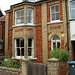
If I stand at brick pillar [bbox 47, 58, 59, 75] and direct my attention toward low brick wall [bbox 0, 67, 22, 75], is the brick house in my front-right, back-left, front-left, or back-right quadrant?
front-right

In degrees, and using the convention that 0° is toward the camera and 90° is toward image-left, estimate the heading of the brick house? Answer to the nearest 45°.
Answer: approximately 45°

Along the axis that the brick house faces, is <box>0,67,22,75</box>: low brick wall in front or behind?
in front

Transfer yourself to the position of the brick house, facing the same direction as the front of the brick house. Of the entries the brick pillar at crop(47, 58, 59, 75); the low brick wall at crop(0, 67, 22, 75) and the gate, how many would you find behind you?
0

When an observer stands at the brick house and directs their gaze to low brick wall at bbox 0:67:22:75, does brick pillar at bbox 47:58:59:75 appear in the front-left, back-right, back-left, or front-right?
front-left

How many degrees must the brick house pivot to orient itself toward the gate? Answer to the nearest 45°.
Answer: approximately 45° to its left

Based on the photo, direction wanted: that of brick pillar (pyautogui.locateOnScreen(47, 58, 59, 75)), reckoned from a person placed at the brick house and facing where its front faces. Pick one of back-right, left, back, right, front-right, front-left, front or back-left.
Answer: front-left
